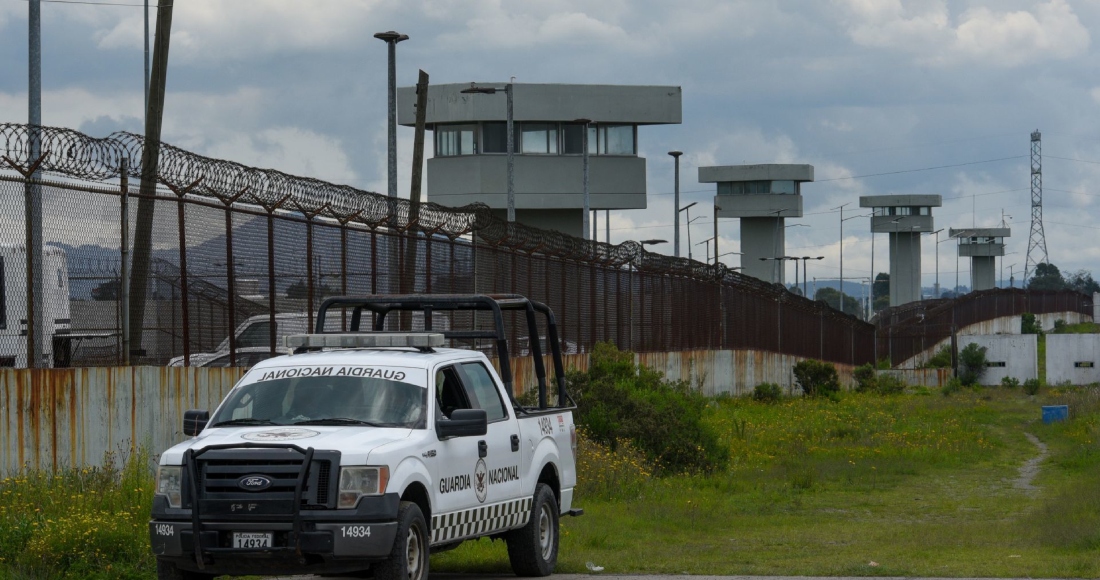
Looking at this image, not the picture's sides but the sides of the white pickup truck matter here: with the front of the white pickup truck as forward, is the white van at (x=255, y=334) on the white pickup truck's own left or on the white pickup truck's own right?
on the white pickup truck's own right

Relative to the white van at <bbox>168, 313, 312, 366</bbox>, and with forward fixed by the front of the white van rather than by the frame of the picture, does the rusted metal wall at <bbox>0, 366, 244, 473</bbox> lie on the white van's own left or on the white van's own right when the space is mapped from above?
on the white van's own left

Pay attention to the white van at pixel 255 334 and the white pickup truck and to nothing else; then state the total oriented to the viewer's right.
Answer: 0

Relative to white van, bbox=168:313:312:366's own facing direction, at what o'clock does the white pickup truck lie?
The white pickup truck is roughly at 9 o'clock from the white van.

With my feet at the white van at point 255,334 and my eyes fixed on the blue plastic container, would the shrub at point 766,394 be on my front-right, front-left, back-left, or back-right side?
front-left

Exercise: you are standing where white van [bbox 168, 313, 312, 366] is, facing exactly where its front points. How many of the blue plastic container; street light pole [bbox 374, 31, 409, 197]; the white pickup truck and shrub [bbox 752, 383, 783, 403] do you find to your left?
1

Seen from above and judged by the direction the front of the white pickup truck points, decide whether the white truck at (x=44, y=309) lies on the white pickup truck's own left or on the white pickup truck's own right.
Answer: on the white pickup truck's own right

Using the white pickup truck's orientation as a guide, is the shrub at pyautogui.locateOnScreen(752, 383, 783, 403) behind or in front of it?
behind

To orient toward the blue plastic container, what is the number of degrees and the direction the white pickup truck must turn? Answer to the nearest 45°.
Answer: approximately 180°

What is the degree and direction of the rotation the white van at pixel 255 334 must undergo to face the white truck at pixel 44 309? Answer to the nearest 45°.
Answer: approximately 45° to its left

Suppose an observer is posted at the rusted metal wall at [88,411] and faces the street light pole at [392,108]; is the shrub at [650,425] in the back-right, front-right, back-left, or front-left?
front-right

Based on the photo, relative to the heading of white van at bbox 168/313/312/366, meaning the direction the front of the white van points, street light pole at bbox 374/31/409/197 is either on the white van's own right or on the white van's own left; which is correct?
on the white van's own right

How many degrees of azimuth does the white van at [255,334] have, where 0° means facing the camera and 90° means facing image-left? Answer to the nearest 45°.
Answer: approximately 90°

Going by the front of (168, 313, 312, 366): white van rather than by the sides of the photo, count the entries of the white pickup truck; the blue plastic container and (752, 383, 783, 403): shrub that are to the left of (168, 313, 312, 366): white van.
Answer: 1

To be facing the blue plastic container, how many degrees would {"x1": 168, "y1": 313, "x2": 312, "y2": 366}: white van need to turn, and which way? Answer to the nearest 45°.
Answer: approximately 135° to its right
